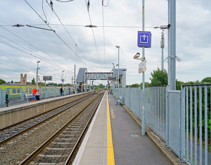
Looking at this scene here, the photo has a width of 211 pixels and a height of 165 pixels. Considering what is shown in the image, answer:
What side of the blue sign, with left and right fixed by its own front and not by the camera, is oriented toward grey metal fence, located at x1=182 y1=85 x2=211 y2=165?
front

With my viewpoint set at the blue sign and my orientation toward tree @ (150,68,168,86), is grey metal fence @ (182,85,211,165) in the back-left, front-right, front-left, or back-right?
back-right

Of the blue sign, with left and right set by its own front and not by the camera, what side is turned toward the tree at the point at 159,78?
back

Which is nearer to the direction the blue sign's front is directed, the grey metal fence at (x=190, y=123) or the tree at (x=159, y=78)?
the grey metal fence

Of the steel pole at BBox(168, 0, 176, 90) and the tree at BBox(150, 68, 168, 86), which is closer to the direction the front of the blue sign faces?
the steel pole

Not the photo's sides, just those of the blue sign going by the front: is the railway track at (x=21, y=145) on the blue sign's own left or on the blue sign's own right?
on the blue sign's own right

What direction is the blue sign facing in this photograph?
toward the camera

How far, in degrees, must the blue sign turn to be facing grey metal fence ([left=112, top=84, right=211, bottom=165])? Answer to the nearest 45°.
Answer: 0° — it already faces it
